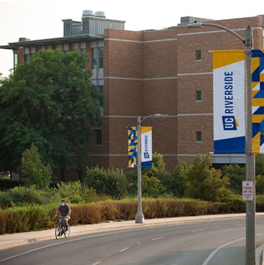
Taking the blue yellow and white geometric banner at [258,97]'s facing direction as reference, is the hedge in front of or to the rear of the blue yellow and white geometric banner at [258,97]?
to the rear

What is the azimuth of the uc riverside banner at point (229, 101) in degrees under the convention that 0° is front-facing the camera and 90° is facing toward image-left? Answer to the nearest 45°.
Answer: approximately 0°

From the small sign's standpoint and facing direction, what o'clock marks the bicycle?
The bicycle is roughly at 5 o'clock from the small sign.

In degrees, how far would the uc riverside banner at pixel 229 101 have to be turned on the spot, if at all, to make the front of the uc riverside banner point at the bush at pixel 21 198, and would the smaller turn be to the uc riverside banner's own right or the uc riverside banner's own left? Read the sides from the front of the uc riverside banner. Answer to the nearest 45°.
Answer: approximately 135° to the uc riverside banner's own right
